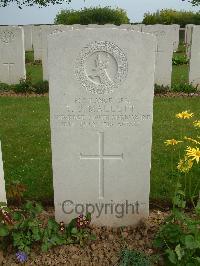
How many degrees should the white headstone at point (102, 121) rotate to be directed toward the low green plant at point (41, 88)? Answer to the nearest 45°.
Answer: approximately 180°

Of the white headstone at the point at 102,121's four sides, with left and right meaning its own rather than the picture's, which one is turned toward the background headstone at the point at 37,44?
back

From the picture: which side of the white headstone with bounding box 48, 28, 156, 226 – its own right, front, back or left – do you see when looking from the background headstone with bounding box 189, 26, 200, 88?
back

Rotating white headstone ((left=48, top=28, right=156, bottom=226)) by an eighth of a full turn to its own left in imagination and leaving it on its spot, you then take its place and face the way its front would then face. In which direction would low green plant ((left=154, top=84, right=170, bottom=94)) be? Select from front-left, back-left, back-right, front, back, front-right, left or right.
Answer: back-left

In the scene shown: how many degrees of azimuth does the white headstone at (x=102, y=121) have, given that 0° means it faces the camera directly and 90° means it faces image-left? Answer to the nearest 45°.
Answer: approximately 0°

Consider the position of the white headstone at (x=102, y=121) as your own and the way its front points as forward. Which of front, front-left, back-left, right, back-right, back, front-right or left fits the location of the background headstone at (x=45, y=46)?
back

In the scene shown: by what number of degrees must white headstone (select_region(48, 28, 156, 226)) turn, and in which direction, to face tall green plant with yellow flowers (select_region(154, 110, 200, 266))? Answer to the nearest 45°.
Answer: approximately 45° to its left

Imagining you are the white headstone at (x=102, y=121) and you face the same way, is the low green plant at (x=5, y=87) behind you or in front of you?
behind

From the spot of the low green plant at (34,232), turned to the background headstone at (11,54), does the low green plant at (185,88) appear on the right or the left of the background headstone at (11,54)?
right

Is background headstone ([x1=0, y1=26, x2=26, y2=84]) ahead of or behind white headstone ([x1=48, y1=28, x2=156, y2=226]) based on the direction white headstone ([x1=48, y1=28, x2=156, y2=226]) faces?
behind
